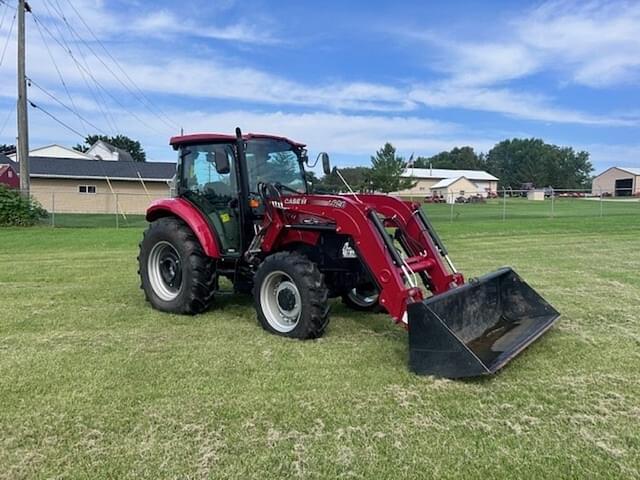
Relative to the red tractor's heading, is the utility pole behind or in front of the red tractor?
behind

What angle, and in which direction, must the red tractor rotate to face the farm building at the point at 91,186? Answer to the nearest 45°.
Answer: approximately 180°

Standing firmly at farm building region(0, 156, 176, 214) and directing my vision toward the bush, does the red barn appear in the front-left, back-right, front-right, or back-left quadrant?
back-right

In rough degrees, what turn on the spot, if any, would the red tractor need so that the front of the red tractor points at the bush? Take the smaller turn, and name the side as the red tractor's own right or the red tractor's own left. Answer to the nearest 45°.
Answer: approximately 180°

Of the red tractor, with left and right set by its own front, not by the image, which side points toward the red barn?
back

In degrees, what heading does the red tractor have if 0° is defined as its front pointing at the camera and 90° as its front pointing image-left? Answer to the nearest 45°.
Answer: approximately 315°
